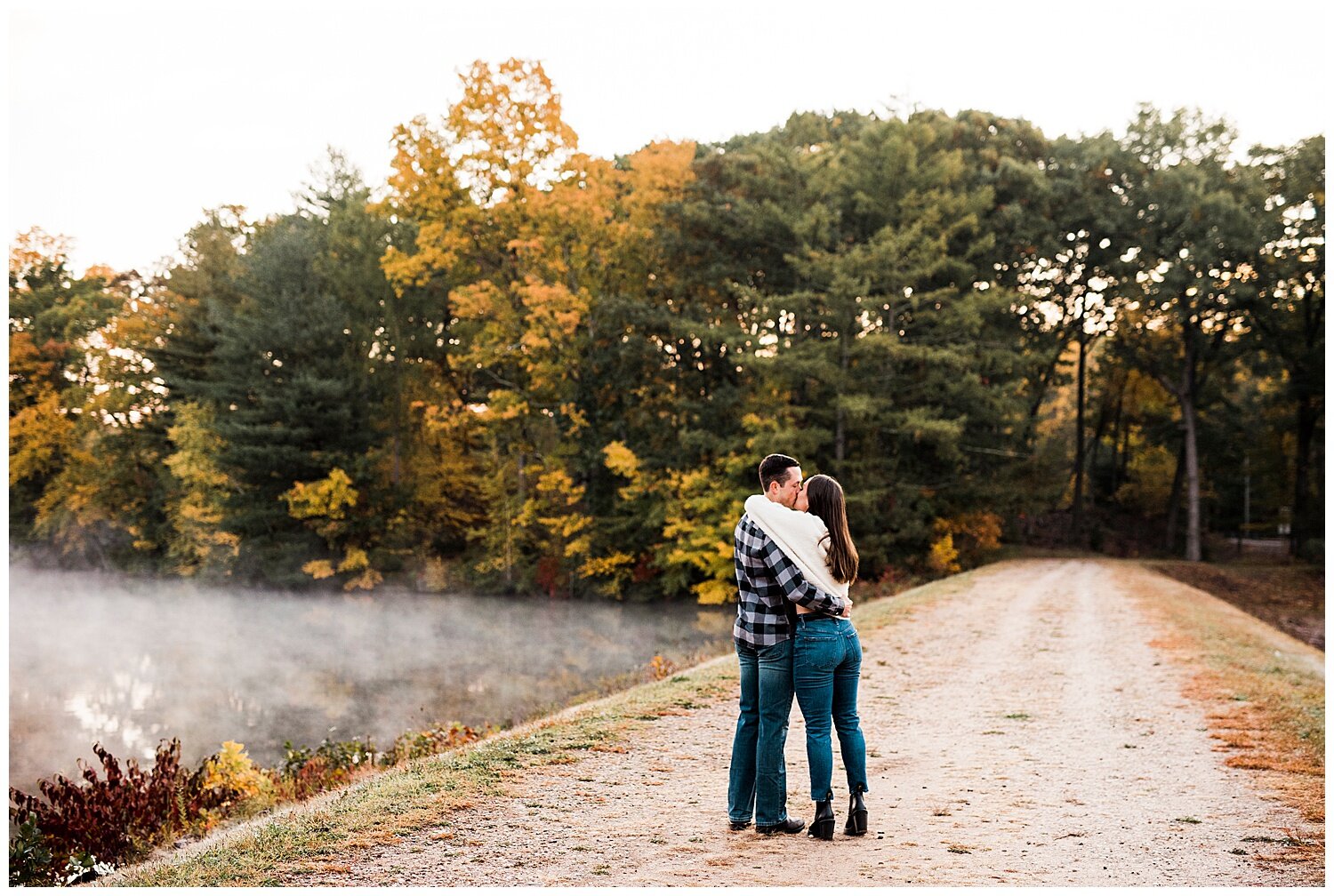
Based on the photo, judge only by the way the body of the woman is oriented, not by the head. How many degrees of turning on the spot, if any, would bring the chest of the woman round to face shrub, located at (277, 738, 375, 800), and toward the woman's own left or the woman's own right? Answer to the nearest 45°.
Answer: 0° — they already face it

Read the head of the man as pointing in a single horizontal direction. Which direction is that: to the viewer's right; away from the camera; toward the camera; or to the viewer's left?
to the viewer's right

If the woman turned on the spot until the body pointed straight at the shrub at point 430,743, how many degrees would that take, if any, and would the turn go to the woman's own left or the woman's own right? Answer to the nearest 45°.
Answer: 0° — they already face it

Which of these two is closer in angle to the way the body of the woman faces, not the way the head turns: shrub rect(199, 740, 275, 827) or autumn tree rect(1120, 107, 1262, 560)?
the shrub

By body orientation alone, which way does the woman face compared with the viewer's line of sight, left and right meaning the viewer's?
facing away from the viewer and to the left of the viewer

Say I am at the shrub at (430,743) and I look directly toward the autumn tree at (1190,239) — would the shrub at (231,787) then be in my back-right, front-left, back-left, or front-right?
back-left

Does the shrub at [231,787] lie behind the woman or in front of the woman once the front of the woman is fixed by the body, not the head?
in front

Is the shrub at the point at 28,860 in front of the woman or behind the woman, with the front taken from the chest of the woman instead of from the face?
in front

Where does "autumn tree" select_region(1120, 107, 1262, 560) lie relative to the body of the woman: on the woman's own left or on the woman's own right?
on the woman's own right

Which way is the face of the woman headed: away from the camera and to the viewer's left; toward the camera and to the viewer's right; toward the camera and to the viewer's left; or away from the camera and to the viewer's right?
away from the camera and to the viewer's left
